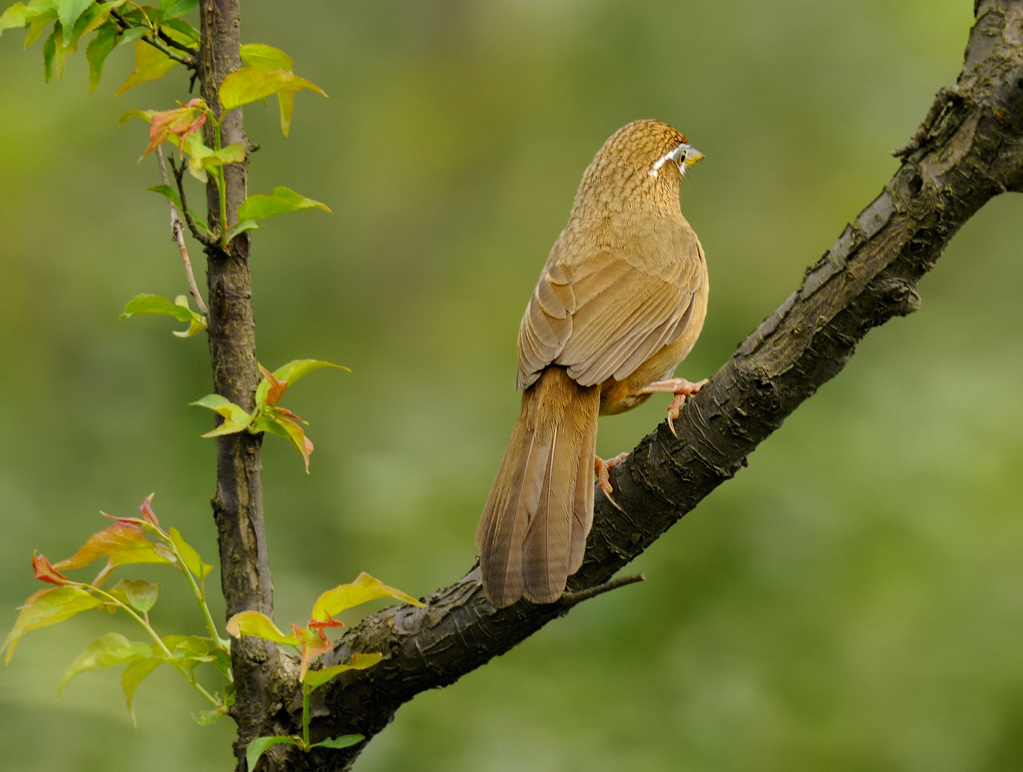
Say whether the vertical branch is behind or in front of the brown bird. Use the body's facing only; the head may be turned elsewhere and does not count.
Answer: behind

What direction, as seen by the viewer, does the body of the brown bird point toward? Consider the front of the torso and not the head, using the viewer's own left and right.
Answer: facing away from the viewer and to the right of the viewer

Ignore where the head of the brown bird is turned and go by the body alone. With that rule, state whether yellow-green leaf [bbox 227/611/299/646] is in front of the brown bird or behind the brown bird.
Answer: behind
